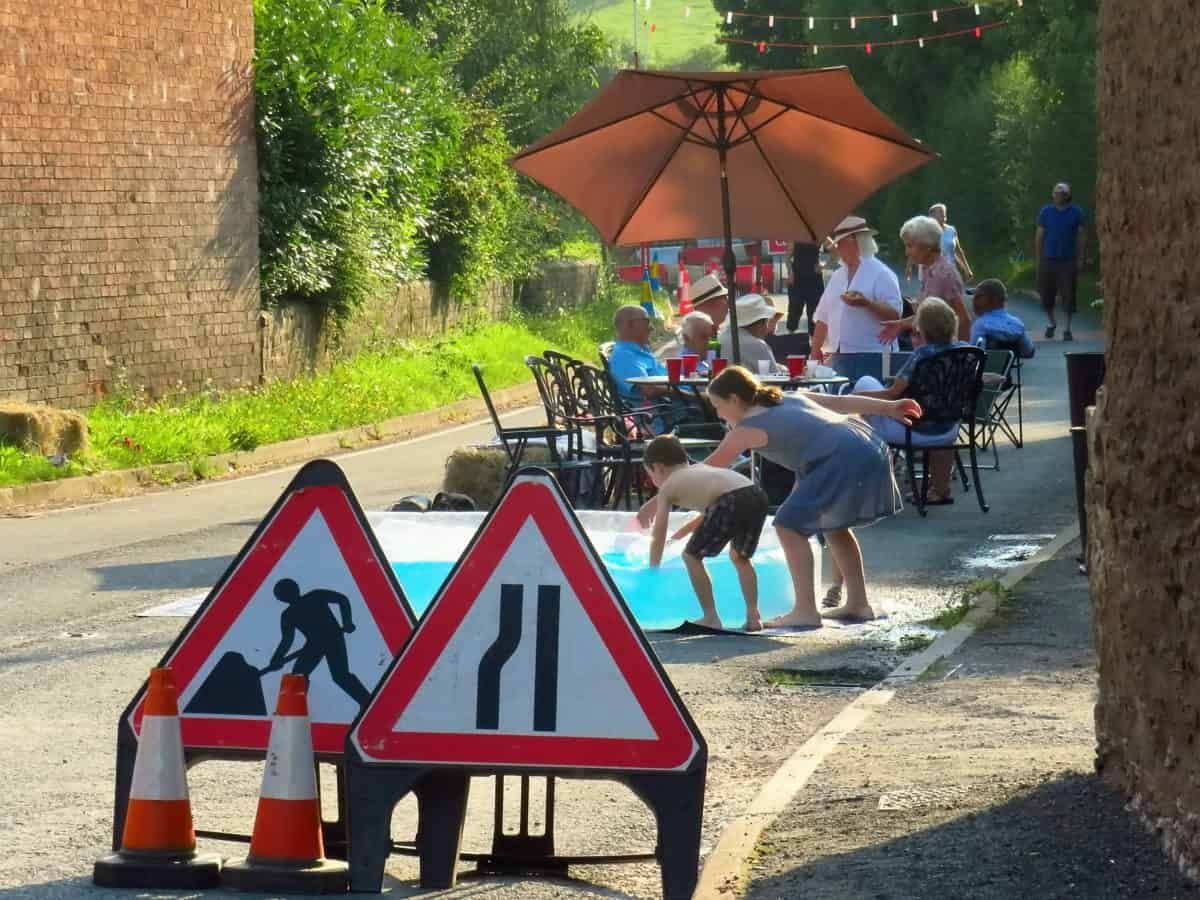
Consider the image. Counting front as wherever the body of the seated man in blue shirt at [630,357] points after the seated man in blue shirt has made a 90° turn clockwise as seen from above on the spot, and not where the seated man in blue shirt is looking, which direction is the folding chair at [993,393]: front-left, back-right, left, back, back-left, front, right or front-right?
back-left

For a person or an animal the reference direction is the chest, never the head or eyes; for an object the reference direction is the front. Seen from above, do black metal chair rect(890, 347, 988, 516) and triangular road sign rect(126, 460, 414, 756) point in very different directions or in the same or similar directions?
very different directions

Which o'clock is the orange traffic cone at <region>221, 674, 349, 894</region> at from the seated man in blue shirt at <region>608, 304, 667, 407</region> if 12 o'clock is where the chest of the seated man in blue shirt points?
The orange traffic cone is roughly at 3 o'clock from the seated man in blue shirt.

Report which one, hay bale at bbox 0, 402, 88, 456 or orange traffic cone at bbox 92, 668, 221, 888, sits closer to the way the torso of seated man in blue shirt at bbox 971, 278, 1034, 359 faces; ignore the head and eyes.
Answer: the hay bale

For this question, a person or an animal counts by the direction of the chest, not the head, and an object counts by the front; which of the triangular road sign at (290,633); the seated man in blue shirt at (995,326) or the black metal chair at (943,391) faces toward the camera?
the triangular road sign

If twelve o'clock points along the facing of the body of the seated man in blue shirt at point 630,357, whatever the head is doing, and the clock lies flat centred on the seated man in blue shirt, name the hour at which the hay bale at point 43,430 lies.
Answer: The hay bale is roughly at 7 o'clock from the seated man in blue shirt.

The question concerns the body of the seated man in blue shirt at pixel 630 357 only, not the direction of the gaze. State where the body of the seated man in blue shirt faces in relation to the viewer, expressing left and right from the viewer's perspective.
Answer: facing to the right of the viewer

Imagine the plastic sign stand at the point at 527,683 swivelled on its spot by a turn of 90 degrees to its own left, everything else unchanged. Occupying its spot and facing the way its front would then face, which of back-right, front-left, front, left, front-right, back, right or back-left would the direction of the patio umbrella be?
left

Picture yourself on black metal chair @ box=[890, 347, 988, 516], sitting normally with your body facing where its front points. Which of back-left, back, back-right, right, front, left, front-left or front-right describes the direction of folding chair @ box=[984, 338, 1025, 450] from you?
front-right

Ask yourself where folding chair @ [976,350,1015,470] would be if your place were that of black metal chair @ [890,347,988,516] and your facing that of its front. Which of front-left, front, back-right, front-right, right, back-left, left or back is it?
front-right

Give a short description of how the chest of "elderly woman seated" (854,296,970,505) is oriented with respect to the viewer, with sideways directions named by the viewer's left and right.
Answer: facing away from the viewer and to the left of the viewer
